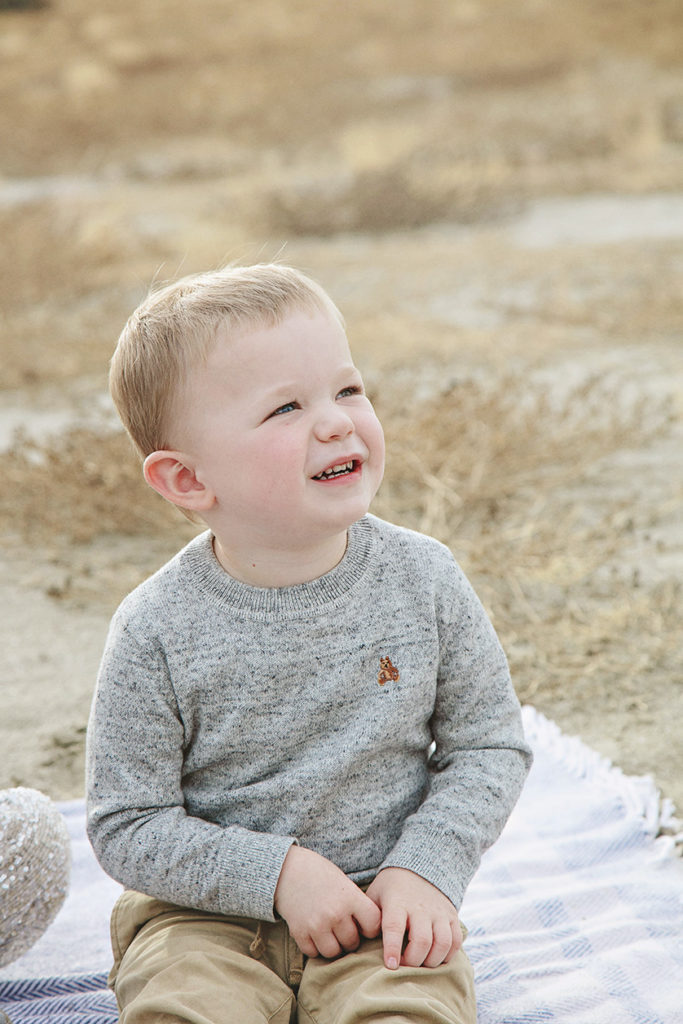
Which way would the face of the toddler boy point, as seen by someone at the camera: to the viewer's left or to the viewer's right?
to the viewer's right

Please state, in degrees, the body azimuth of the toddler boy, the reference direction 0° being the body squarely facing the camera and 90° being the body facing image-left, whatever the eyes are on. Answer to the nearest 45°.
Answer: approximately 0°
